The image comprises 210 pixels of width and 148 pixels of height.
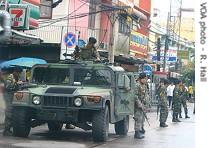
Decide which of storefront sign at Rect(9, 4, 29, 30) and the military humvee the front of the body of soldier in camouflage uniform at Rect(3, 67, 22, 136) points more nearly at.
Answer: the military humvee

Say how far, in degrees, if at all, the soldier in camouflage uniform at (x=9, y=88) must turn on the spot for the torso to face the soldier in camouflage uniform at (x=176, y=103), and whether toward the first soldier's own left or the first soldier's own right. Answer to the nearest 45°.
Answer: approximately 45° to the first soldier's own left

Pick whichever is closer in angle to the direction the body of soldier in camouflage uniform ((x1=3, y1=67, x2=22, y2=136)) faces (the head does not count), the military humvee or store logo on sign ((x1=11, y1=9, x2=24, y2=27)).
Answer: the military humvee

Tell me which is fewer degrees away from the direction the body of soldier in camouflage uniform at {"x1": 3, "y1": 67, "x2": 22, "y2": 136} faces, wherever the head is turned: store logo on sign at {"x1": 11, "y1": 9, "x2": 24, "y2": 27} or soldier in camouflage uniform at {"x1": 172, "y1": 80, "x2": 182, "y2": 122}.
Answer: the soldier in camouflage uniform

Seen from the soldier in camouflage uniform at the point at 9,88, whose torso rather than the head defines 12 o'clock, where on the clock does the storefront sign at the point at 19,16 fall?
The storefront sign is roughly at 9 o'clock from the soldier in camouflage uniform.

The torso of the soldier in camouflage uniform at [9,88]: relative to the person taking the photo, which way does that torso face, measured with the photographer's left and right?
facing to the right of the viewer
